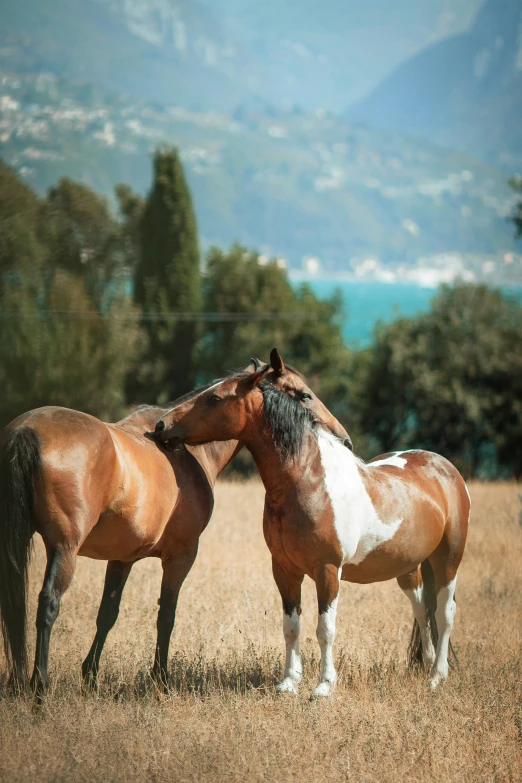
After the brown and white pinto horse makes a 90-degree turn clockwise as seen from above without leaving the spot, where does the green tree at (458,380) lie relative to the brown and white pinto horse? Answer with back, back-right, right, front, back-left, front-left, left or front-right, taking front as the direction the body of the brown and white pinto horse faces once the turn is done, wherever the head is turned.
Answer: front-right

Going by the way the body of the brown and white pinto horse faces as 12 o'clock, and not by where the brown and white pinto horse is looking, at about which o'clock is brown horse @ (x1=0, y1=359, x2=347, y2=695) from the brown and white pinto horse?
The brown horse is roughly at 1 o'clock from the brown and white pinto horse.

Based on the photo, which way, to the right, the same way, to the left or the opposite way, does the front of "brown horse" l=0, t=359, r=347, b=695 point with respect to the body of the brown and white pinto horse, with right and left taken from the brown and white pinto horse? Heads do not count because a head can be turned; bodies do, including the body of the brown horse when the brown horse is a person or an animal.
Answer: the opposite way

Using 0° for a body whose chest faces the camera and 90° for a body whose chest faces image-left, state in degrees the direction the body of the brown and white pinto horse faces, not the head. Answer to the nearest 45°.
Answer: approximately 45°

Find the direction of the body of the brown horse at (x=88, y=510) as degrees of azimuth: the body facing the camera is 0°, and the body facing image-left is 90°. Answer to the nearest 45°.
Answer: approximately 225°

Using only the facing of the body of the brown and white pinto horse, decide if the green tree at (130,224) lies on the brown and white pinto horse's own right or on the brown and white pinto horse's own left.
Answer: on the brown and white pinto horse's own right

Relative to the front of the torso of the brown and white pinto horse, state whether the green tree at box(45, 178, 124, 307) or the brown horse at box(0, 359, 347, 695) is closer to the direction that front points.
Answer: the brown horse
